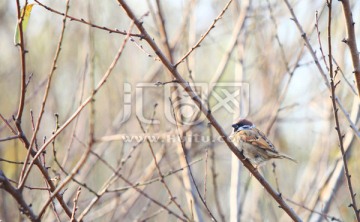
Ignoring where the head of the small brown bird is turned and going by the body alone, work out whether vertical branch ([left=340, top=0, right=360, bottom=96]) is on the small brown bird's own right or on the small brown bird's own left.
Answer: on the small brown bird's own left

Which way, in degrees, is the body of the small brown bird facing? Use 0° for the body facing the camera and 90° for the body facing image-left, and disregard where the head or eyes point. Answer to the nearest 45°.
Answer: approximately 90°
